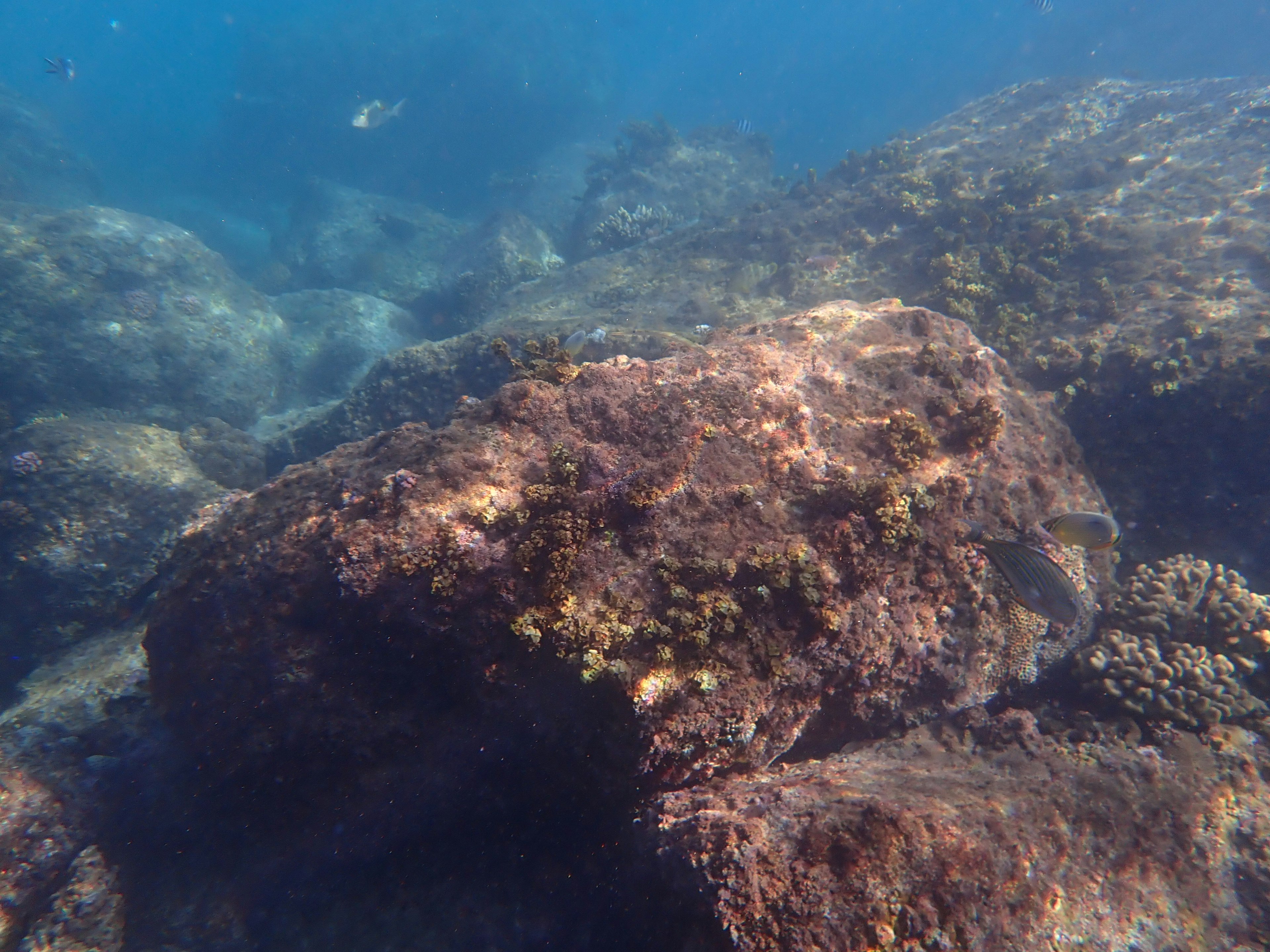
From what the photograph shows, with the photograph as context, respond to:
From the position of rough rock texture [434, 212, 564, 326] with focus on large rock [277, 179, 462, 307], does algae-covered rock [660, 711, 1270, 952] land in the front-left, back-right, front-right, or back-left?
back-left

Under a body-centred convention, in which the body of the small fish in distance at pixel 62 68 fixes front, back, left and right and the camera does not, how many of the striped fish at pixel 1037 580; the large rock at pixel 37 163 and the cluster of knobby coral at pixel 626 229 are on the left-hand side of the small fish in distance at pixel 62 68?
1

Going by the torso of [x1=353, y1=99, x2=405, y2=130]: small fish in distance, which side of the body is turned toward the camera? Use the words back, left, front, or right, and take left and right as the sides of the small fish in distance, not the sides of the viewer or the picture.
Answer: left

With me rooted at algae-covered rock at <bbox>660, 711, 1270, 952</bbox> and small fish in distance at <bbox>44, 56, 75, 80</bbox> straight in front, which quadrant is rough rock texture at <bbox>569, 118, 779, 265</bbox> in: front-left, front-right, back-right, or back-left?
front-right

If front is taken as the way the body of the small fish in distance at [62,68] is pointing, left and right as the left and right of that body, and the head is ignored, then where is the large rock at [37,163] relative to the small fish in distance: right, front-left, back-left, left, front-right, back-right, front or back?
left
